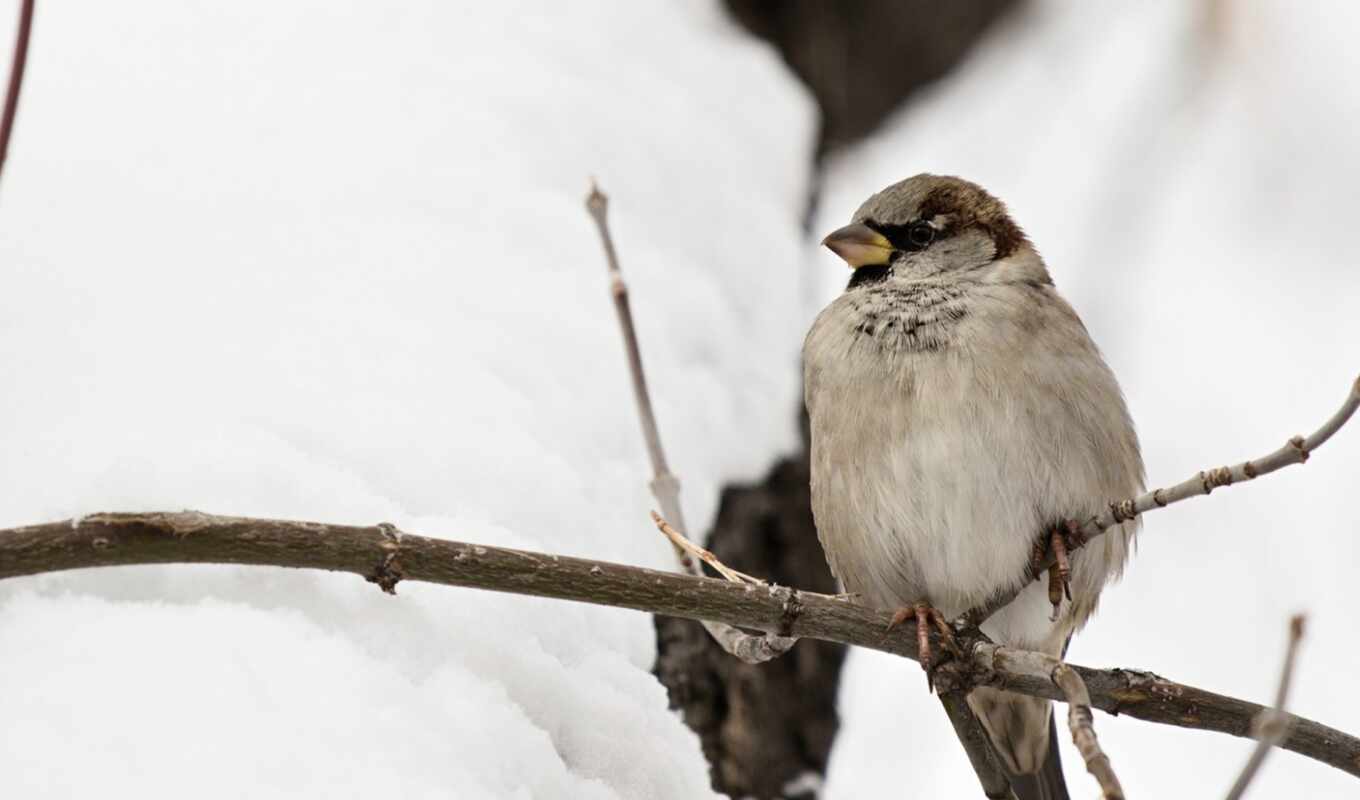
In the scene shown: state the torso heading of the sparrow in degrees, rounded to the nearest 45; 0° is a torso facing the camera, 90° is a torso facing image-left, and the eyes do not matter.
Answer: approximately 45°

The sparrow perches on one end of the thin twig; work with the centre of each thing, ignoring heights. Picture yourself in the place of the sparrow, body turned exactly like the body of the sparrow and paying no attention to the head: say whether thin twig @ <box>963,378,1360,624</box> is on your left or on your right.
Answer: on your left
